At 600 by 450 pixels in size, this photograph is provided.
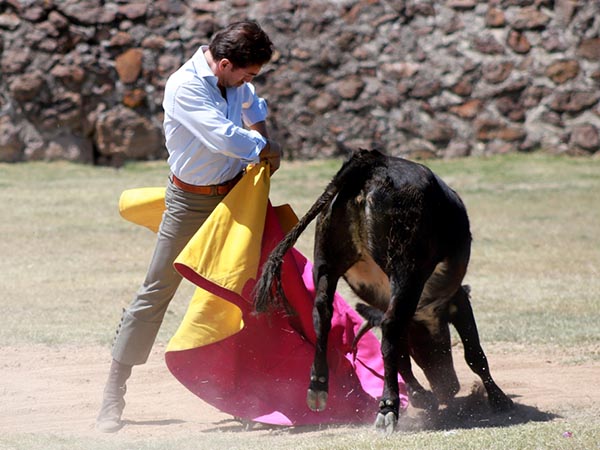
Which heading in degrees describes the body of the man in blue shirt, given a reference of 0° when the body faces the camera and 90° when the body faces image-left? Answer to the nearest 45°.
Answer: approximately 315°

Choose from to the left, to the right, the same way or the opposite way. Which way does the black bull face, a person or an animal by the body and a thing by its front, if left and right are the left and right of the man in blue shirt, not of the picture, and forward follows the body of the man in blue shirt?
to the left

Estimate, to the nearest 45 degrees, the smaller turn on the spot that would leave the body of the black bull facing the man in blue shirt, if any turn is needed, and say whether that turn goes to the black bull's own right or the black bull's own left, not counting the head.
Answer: approximately 135° to the black bull's own left

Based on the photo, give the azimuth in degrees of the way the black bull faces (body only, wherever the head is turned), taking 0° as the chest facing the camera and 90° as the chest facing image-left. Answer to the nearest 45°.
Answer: approximately 225°

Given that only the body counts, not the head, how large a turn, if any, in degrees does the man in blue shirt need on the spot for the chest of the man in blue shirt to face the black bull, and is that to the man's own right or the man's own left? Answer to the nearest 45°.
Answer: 0° — they already face it
